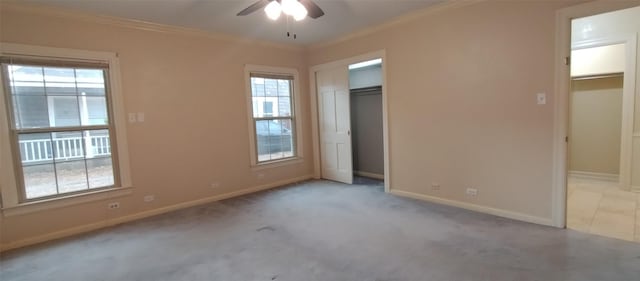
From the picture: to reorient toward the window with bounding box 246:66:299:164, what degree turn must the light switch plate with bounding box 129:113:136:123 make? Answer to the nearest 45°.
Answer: approximately 90° to its left

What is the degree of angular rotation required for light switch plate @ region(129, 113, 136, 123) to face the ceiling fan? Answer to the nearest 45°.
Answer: approximately 45° to its left

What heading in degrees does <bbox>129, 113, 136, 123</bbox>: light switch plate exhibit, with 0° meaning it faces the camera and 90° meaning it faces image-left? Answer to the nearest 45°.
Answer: approximately 0°

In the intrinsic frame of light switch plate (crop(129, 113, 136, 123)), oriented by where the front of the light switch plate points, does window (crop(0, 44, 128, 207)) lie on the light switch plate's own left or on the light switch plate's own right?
on the light switch plate's own right

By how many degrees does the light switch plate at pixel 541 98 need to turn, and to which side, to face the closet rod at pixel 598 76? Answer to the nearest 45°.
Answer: approximately 180°

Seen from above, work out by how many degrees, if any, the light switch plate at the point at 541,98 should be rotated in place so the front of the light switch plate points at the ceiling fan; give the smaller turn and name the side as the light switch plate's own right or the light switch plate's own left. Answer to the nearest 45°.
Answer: approximately 45° to the light switch plate's own right

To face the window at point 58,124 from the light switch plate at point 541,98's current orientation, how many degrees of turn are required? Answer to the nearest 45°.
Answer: approximately 45° to its right

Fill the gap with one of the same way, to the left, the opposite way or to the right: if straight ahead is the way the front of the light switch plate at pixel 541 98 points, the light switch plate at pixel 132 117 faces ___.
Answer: to the left
